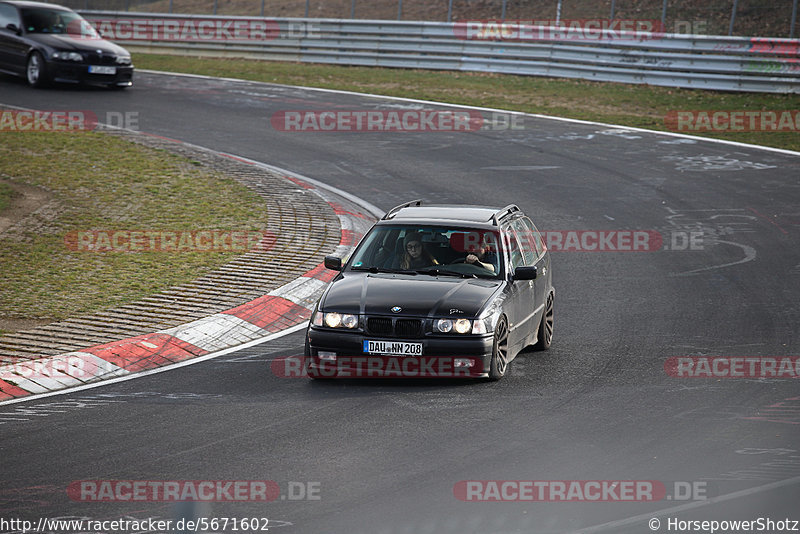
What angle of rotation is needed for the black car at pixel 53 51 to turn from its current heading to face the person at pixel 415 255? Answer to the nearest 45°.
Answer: approximately 45° to its right

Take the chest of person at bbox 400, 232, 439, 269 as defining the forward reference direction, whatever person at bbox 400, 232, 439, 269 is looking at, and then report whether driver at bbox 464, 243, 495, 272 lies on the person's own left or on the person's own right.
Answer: on the person's own left

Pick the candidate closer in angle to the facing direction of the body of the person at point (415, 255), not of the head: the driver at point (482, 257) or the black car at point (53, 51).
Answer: the driver

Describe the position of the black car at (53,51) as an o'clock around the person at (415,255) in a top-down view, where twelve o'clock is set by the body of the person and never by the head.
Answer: The black car is roughly at 5 o'clock from the person.

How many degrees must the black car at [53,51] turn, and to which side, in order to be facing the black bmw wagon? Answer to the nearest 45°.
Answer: approximately 45° to its right

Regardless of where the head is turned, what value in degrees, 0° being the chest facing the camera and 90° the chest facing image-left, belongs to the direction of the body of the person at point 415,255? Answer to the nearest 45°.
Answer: approximately 0°

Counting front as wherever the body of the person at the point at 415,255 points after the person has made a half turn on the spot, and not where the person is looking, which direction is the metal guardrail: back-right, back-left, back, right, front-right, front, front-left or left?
front

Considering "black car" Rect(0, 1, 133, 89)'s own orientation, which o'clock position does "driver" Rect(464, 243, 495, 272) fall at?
The driver is roughly at 1 o'clock from the black car.
